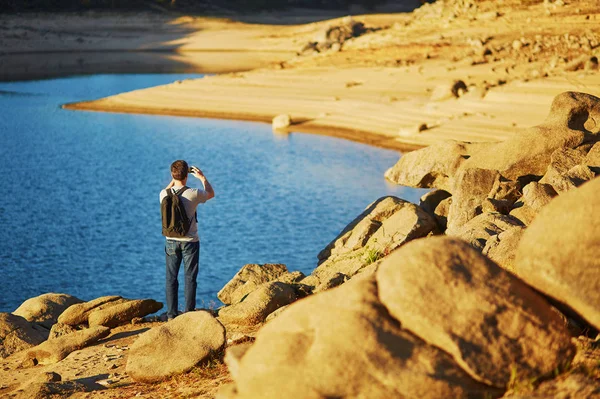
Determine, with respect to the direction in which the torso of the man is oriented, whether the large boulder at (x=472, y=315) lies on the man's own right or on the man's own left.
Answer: on the man's own right

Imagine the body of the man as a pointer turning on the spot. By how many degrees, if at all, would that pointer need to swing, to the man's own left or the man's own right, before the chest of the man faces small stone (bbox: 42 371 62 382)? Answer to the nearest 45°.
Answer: approximately 180°

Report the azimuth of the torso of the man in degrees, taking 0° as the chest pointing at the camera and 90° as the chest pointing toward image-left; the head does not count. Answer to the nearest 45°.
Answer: approximately 225°

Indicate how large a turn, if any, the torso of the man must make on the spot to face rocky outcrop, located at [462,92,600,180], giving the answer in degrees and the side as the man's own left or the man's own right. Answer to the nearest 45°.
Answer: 0° — they already face it

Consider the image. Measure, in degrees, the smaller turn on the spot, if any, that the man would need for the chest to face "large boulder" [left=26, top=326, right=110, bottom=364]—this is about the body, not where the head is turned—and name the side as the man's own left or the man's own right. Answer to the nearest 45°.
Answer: approximately 135° to the man's own left

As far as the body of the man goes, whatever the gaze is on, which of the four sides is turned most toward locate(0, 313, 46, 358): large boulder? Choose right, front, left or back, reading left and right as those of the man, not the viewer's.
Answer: left

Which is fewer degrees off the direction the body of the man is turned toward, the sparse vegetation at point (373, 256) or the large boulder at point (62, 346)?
the sparse vegetation

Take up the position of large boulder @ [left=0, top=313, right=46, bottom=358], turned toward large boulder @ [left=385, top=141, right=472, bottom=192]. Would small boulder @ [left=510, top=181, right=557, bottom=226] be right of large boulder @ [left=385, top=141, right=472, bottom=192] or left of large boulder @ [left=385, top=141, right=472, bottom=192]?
right

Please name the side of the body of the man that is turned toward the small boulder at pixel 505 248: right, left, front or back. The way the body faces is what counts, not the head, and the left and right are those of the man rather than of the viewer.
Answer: right
